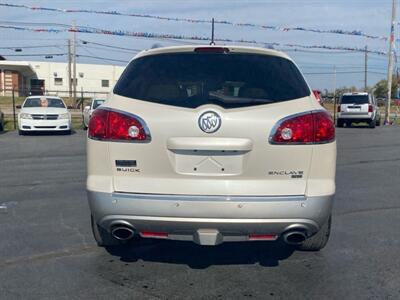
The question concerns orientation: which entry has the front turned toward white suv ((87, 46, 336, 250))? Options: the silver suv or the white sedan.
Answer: the white sedan

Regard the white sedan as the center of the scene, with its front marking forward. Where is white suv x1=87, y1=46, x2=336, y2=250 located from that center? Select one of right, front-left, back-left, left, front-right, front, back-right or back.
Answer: front

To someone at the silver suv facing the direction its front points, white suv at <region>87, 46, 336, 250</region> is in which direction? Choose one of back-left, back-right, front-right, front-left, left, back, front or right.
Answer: back

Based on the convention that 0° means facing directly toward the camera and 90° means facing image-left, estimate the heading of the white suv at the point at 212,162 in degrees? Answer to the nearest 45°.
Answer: approximately 180°

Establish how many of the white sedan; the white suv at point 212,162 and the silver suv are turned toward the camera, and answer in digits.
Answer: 1

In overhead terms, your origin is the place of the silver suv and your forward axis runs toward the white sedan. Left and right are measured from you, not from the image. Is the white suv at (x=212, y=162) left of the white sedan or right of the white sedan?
left

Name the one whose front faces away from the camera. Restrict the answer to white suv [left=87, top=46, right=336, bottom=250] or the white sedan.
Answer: the white suv

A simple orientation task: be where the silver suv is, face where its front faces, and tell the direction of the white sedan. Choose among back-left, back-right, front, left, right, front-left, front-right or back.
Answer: back-left

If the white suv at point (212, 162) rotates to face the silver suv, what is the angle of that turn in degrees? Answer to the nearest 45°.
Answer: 0° — it already faces it

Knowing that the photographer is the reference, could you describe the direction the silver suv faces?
facing away from the viewer

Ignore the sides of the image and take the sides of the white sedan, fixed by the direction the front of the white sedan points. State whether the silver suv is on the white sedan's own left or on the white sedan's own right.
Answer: on the white sedan's own left

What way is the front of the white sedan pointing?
toward the camera

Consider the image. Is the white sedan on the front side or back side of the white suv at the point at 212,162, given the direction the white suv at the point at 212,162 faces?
on the front side

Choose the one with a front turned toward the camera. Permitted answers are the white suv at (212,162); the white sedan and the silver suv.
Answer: the white sedan

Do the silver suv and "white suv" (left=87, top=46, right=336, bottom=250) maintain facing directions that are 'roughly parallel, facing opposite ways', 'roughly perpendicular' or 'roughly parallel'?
roughly parallel

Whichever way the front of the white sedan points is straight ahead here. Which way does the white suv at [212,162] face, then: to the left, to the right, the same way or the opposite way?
the opposite way

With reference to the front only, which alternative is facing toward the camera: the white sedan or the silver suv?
the white sedan
